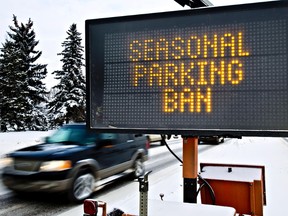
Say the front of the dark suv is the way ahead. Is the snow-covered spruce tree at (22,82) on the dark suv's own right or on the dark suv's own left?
on the dark suv's own right

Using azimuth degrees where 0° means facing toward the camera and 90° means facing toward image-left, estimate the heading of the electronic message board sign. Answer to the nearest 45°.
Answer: approximately 45°

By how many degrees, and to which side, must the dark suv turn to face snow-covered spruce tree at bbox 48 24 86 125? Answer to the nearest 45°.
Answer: approximately 135° to its right

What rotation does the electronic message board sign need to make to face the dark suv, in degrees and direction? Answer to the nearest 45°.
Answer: approximately 90° to its right

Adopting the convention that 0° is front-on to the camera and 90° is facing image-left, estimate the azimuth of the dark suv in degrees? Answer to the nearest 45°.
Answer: approximately 45°

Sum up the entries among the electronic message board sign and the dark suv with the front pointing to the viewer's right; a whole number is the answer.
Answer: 0

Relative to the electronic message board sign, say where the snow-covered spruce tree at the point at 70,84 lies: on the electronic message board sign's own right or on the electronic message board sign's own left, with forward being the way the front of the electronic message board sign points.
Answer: on the electronic message board sign's own right

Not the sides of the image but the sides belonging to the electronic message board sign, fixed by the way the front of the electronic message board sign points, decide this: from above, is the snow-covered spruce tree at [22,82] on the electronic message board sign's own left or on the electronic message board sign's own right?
on the electronic message board sign's own right
